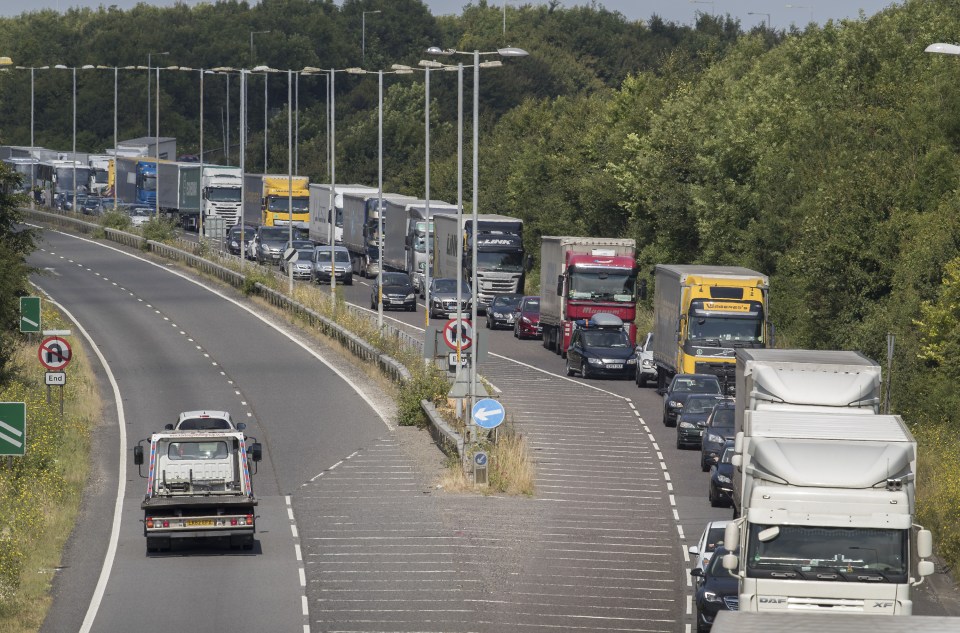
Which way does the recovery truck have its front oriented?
away from the camera

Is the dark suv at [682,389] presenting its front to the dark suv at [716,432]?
yes

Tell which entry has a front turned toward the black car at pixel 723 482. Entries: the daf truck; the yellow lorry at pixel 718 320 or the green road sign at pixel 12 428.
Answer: the yellow lorry

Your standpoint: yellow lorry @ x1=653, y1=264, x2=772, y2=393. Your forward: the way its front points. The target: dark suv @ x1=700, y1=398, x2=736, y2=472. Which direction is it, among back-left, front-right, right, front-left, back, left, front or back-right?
front

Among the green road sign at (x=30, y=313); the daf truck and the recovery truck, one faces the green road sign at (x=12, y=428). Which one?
the green road sign at (x=30, y=313)

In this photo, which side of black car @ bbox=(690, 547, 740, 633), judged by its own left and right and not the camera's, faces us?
front

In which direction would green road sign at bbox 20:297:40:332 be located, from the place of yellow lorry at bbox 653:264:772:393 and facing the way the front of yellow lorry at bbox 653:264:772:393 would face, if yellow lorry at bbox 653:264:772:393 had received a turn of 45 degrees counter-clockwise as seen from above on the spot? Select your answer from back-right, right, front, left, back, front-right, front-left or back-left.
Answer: right

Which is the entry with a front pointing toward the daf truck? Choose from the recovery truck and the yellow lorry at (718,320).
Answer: the yellow lorry

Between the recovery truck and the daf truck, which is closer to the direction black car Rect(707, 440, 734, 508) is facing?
the daf truck

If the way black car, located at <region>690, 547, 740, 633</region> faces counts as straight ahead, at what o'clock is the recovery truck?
The recovery truck is roughly at 4 o'clock from the black car.

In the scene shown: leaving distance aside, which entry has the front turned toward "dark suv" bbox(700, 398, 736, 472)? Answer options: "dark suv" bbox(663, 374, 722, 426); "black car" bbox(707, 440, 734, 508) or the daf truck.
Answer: "dark suv" bbox(663, 374, 722, 426)

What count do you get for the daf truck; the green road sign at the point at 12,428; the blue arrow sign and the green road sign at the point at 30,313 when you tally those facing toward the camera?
4

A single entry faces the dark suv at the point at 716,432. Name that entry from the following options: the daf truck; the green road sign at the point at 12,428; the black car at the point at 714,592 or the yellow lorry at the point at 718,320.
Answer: the yellow lorry

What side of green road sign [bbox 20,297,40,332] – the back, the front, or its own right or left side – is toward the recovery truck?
front

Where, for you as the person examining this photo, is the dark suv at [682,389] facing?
facing the viewer

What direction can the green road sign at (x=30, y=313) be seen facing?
toward the camera

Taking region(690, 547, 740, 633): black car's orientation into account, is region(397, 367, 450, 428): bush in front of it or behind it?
behind
